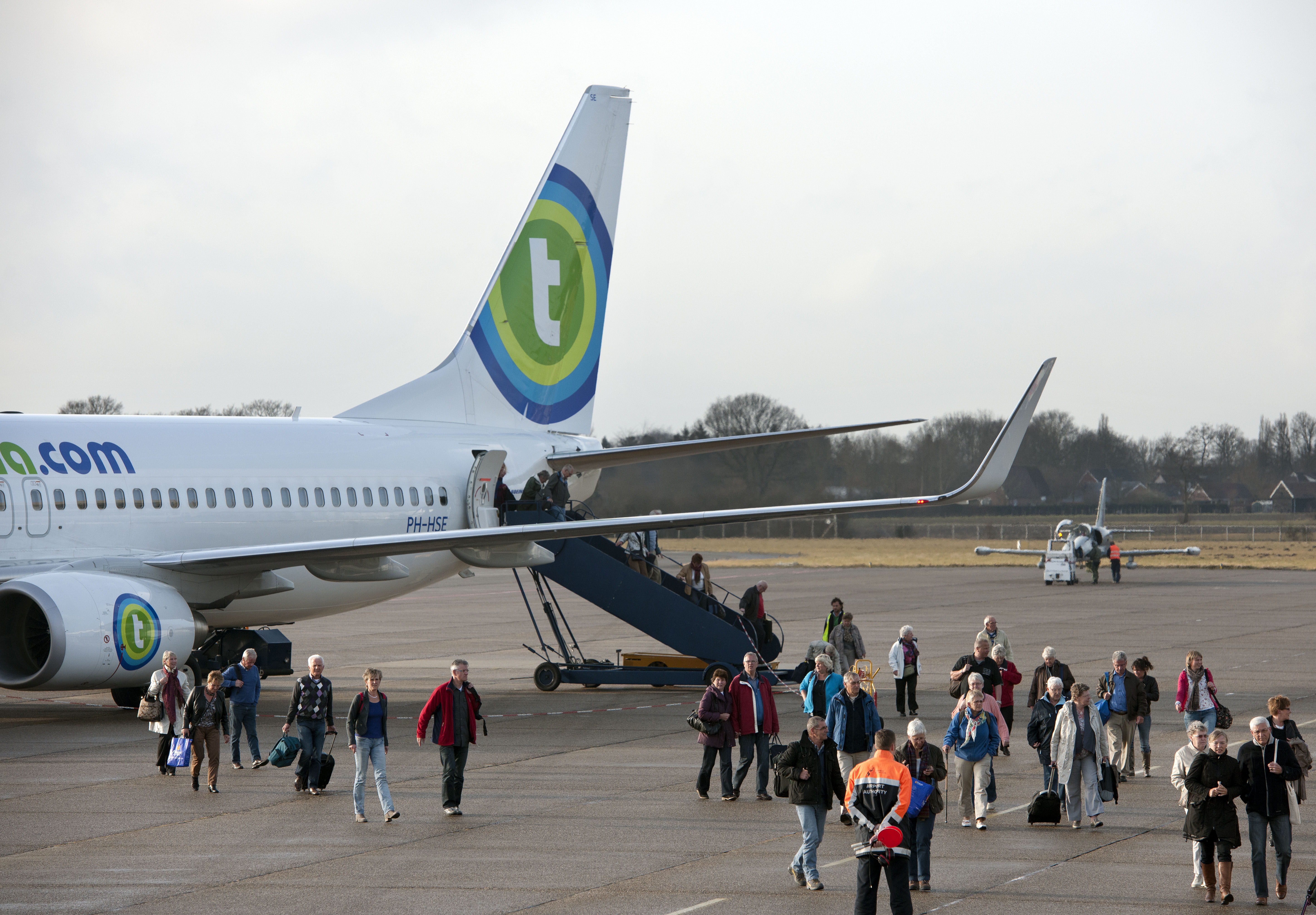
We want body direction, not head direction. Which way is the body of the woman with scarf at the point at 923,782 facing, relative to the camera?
toward the camera

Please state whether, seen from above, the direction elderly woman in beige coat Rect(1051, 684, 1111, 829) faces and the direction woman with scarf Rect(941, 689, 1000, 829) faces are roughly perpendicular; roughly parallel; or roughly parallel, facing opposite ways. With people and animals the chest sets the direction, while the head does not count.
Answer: roughly parallel

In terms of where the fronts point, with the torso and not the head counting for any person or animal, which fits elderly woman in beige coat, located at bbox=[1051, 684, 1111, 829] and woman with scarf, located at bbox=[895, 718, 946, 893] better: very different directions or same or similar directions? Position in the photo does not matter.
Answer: same or similar directions

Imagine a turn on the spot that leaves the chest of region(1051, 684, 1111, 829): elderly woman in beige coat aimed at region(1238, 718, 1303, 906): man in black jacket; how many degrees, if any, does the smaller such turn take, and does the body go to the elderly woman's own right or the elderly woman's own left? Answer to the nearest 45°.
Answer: approximately 45° to the elderly woman's own left

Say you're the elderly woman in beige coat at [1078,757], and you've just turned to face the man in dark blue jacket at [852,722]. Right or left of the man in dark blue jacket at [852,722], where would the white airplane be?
right

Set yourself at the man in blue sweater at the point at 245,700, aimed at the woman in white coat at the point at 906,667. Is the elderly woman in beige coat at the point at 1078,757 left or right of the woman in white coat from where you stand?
right

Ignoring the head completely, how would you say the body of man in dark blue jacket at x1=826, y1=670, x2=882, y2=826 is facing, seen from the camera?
toward the camera

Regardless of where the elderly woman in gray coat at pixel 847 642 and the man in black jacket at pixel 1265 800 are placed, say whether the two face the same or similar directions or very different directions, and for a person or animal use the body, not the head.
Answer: same or similar directions

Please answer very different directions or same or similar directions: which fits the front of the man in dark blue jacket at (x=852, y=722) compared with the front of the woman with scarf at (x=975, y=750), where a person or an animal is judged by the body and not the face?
same or similar directions

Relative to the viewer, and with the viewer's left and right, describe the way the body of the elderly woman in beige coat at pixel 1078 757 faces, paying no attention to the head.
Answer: facing the viewer

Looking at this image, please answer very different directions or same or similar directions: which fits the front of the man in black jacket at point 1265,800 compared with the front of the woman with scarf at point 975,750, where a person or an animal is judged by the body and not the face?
same or similar directions

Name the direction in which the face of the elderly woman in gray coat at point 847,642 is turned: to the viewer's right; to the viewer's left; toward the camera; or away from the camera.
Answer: toward the camera

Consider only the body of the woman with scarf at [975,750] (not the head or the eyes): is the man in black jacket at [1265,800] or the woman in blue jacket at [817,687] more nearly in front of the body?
the man in black jacket

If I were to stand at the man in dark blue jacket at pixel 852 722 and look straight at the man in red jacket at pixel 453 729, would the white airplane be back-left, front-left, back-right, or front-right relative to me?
front-right

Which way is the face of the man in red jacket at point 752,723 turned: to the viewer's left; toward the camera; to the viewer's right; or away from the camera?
toward the camera
